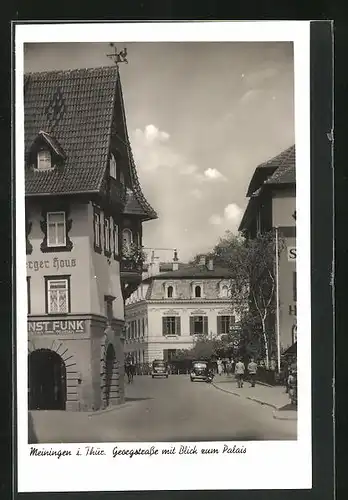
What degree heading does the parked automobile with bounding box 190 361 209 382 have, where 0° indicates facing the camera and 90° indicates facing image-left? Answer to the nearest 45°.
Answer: approximately 0°
